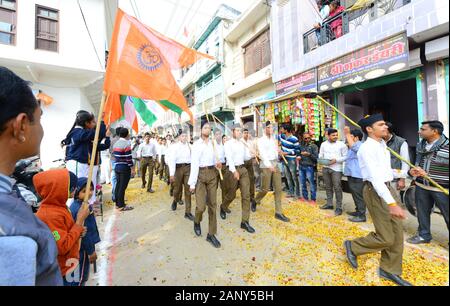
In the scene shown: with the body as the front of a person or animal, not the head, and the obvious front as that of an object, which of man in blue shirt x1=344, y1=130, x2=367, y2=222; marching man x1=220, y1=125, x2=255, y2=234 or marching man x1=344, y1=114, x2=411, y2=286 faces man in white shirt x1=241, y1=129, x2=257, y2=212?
the man in blue shirt

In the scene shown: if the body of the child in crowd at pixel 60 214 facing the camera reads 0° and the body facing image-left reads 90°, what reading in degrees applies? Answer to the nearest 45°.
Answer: approximately 270°

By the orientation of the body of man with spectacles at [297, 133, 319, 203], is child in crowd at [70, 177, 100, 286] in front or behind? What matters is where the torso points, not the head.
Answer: in front

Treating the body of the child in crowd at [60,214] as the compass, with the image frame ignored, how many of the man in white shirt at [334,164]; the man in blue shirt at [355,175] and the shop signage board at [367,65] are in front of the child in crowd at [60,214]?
3

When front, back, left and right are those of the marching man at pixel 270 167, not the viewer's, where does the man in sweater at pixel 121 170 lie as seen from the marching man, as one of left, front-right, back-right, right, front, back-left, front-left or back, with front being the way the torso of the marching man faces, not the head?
back-right

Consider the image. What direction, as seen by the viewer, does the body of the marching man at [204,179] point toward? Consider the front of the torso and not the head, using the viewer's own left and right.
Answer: facing the viewer and to the right of the viewer

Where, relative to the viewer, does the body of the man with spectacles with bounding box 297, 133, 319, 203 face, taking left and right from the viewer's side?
facing the viewer and to the left of the viewer

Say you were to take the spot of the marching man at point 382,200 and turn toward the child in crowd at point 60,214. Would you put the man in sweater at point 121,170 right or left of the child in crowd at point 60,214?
right

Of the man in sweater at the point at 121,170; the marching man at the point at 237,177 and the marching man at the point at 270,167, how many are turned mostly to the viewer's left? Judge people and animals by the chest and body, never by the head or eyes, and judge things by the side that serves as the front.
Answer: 0

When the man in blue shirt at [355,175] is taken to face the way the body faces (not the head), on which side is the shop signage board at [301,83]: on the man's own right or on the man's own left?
on the man's own right

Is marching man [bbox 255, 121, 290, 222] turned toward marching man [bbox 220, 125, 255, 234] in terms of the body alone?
no

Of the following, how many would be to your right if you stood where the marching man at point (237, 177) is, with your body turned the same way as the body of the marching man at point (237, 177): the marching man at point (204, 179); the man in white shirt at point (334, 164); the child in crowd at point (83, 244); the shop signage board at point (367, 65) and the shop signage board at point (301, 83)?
2
